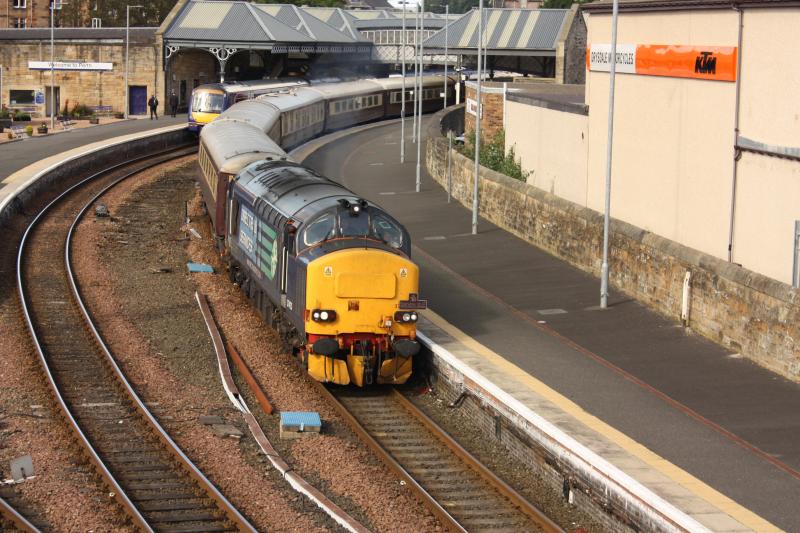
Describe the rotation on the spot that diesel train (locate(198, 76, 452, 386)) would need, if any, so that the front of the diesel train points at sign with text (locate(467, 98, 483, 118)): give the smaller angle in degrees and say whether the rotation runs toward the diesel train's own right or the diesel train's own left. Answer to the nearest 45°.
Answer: approximately 180°

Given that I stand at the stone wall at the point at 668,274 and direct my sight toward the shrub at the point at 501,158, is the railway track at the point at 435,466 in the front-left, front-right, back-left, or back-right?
back-left

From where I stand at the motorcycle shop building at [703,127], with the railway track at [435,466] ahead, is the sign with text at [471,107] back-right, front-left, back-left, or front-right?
back-right

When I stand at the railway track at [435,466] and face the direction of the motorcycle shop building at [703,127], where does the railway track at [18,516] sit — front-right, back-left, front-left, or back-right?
back-left

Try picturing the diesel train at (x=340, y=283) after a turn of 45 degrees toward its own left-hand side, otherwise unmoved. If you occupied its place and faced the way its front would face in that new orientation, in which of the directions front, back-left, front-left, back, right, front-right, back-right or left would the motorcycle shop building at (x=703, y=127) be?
left

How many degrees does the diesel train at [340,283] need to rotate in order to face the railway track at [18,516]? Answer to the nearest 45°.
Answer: approximately 45° to its right

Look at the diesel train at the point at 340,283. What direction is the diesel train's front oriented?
toward the camera
